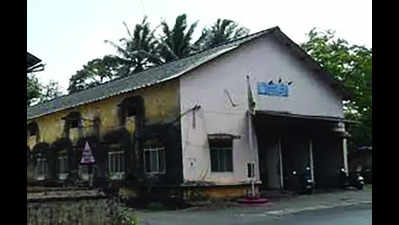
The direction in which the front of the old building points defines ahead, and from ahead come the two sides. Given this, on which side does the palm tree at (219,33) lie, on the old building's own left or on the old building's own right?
on the old building's own left

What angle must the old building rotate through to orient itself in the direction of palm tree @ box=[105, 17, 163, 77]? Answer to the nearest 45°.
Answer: approximately 135° to its left

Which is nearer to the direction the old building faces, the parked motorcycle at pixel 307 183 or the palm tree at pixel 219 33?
the parked motorcycle

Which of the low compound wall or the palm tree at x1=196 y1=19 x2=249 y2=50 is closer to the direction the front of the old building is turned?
the low compound wall

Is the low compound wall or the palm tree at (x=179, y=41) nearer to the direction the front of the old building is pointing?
the low compound wall

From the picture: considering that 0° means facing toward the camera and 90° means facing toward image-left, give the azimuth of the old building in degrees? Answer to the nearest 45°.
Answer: approximately 315°

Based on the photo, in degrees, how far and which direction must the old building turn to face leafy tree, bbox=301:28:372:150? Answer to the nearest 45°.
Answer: approximately 90° to its left

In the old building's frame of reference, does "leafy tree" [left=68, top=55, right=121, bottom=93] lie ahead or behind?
behind
